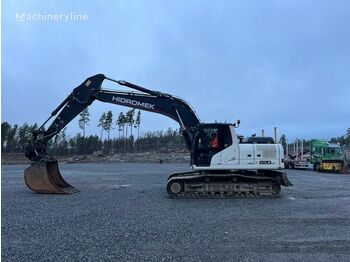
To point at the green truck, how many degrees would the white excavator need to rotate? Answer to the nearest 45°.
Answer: approximately 135° to its right

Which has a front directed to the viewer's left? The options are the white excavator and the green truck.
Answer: the white excavator

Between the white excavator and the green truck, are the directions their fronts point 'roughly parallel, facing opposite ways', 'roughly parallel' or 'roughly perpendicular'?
roughly perpendicular

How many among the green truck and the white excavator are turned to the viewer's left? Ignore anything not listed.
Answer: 1

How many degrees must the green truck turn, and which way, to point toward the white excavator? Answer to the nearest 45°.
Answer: approximately 45° to its right

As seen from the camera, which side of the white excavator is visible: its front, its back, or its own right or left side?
left

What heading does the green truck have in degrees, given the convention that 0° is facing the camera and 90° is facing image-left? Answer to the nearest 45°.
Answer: approximately 315°
